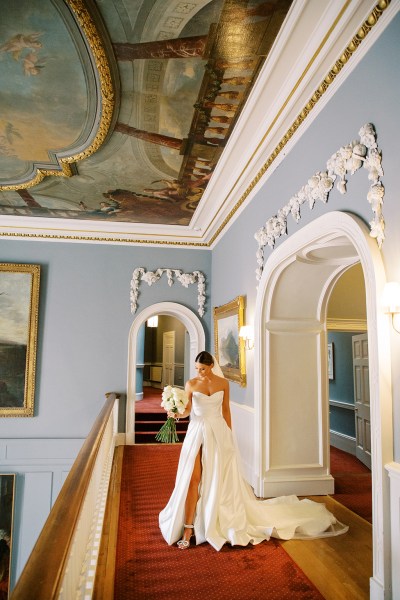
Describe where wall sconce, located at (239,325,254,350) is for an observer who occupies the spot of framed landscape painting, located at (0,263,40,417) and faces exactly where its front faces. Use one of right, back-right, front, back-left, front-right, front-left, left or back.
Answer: front-left

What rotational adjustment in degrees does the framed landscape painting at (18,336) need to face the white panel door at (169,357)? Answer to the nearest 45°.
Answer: approximately 135° to its left

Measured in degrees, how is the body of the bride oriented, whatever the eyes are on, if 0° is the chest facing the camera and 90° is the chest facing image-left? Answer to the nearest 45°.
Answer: approximately 0°

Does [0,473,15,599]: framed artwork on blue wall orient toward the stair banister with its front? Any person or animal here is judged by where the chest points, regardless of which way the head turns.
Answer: yes

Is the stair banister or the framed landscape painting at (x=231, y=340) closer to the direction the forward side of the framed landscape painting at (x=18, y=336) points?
the stair banister

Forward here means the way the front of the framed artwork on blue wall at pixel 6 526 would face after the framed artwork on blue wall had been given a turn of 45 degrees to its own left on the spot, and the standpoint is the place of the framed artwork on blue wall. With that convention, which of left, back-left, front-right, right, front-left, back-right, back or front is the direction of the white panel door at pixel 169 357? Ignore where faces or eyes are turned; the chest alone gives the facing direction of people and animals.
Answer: left

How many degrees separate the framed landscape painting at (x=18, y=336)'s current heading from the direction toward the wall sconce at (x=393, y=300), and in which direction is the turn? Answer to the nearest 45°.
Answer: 0° — it already faces it

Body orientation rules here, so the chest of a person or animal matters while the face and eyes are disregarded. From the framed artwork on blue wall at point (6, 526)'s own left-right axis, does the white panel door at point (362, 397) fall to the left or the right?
on its left

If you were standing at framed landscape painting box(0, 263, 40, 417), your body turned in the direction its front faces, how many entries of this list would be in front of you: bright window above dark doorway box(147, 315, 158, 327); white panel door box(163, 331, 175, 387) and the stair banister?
1

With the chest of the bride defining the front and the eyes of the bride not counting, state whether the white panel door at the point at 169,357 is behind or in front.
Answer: behind
